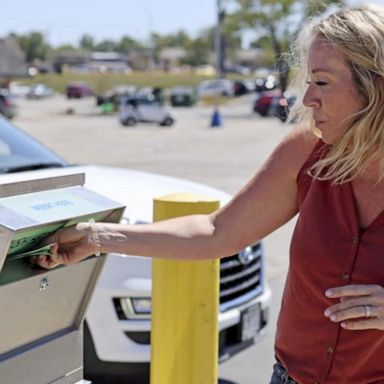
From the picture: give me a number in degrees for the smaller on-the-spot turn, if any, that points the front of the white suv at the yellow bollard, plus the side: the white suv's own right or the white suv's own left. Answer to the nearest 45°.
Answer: approximately 45° to the white suv's own right

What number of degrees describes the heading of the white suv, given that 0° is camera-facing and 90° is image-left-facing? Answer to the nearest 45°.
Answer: approximately 315°

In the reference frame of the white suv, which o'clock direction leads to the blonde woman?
The blonde woman is roughly at 1 o'clock from the white suv.

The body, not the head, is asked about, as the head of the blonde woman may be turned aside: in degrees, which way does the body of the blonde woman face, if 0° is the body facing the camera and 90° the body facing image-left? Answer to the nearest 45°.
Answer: approximately 45°

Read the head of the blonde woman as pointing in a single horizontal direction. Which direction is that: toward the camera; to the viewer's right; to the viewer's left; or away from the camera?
to the viewer's left

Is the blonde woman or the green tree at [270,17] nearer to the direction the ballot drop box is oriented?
the blonde woman

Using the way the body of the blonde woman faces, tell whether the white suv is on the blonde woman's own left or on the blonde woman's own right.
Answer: on the blonde woman's own right

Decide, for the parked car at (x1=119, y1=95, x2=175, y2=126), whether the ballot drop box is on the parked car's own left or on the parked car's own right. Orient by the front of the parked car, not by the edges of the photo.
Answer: on the parked car's own right
